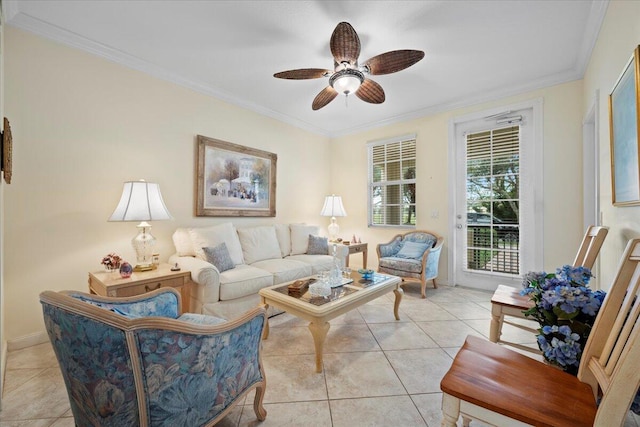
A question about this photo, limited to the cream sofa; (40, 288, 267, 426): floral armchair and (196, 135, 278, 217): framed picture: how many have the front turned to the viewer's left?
0

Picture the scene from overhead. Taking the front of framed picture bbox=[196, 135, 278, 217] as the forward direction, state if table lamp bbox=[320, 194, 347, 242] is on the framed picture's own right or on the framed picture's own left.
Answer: on the framed picture's own left

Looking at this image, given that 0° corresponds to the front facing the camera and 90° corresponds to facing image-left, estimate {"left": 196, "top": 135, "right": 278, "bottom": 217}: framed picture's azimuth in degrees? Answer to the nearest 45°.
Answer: approximately 315°

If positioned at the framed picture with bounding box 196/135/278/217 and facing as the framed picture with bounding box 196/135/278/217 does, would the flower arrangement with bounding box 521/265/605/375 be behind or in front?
in front

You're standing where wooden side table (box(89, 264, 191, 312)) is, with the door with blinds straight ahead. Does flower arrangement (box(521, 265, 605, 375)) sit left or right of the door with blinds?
right

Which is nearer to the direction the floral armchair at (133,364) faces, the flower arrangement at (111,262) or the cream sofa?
the cream sofa

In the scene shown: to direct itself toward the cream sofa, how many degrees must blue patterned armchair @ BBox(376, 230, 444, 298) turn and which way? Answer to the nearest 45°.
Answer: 0° — it already faces it

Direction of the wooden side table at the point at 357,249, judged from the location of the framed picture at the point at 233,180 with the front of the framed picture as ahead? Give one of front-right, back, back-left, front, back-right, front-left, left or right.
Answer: front-left

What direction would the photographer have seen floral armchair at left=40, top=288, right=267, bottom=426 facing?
facing away from the viewer and to the right of the viewer

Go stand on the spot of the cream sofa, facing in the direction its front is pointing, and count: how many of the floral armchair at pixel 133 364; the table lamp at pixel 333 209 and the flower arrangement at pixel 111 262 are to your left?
1

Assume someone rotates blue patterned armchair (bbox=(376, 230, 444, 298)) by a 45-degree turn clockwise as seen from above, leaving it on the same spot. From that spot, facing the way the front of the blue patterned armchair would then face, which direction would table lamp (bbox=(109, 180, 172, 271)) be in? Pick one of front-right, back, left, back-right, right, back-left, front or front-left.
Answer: front-left

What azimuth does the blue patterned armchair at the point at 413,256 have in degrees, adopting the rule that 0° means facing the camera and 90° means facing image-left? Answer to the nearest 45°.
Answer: approximately 45°

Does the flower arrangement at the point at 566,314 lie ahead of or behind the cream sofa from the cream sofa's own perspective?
ahead

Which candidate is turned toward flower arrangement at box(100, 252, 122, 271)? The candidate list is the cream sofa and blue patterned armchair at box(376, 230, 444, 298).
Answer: the blue patterned armchair
